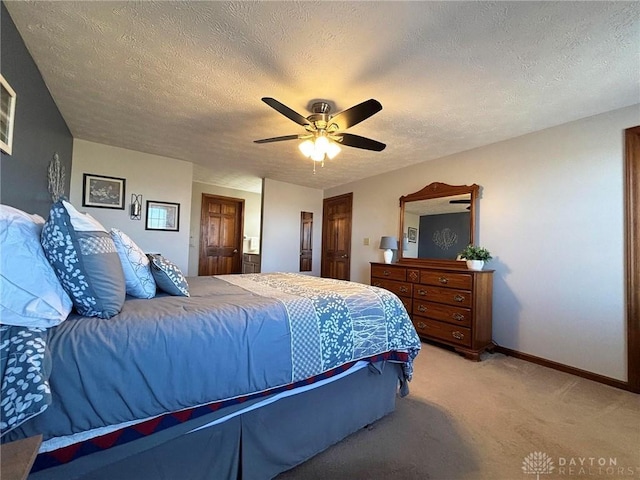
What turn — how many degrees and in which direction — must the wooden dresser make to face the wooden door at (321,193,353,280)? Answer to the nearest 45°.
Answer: approximately 90° to its right

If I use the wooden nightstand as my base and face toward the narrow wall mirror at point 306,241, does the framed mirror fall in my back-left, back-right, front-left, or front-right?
front-right

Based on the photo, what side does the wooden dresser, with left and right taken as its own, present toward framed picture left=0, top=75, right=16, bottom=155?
front

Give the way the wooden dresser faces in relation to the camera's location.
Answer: facing the viewer and to the left of the viewer

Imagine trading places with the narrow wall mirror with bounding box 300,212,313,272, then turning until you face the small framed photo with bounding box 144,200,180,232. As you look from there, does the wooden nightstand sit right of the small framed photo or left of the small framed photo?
left

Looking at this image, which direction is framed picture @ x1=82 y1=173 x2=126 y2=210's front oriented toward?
toward the camera

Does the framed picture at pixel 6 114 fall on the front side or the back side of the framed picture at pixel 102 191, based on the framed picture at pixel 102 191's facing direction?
on the front side

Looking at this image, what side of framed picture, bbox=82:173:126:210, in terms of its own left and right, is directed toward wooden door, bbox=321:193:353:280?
left

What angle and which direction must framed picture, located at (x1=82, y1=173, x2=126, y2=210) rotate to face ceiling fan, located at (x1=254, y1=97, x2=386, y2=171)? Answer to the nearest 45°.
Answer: approximately 45° to its left

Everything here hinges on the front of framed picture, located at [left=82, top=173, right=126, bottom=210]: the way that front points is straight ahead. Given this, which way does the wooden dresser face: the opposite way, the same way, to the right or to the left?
to the right

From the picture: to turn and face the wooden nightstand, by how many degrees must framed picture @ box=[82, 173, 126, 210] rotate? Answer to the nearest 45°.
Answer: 0° — it already faces it

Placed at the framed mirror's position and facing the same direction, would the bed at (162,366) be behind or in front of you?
in front

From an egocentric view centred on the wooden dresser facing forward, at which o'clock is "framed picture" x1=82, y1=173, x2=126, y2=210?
The framed picture is roughly at 1 o'clock from the wooden dresser.

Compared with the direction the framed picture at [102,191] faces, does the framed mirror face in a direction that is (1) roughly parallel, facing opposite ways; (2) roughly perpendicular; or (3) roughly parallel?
roughly perpendicular

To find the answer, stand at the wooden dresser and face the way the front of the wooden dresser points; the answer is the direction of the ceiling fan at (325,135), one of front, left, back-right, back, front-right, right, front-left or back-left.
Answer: front

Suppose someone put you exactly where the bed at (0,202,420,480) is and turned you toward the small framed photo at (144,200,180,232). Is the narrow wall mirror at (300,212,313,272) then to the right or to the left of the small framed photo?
right
